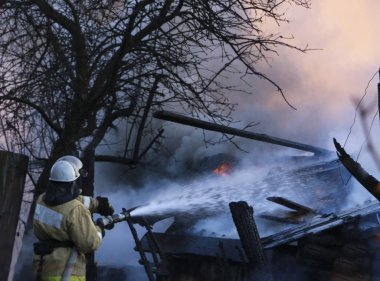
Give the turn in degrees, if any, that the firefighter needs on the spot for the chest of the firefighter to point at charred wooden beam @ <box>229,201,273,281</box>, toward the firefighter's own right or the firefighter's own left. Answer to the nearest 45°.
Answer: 0° — they already face it

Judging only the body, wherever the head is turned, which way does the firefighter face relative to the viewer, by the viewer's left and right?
facing away from the viewer and to the right of the viewer

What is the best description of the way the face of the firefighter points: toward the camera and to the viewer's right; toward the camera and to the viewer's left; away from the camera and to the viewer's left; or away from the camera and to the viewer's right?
away from the camera and to the viewer's right

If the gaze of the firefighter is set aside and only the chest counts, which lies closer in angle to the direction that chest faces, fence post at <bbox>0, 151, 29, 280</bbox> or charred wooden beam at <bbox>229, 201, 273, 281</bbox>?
the charred wooden beam

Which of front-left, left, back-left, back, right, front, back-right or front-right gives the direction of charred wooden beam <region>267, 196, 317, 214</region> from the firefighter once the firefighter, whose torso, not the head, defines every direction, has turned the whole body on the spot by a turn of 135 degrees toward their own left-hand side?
back-right

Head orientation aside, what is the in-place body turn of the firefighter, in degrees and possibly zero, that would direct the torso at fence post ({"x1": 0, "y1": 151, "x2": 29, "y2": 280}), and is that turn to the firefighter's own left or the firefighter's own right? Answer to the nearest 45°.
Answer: approximately 90° to the firefighter's own left

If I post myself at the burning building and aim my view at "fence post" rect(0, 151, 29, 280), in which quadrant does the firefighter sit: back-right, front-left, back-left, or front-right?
front-left

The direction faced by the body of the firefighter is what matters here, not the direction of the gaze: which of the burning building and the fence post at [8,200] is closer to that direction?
the burning building

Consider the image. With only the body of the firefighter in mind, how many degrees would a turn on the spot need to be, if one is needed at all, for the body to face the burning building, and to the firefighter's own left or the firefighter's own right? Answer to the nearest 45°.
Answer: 0° — they already face it
